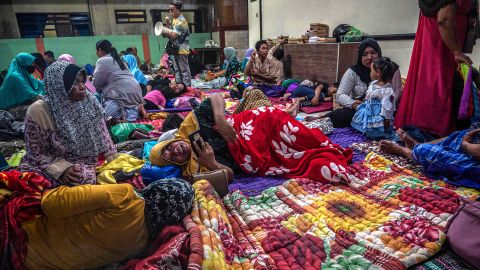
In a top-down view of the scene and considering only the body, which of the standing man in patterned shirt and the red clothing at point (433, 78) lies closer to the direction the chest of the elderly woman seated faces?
the red clothing

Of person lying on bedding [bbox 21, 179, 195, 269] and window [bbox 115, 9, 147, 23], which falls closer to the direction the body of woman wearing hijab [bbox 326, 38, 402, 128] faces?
the person lying on bedding

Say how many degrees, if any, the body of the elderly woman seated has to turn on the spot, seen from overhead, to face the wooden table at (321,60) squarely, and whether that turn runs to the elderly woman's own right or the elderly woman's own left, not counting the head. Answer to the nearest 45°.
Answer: approximately 90° to the elderly woman's own left

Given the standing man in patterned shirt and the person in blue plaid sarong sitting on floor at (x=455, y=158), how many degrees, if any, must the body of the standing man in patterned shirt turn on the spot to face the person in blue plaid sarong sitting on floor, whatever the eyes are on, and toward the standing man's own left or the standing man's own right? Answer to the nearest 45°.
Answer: approximately 90° to the standing man's own left

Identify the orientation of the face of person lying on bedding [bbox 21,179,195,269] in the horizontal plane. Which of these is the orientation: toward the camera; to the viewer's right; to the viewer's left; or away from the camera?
away from the camera

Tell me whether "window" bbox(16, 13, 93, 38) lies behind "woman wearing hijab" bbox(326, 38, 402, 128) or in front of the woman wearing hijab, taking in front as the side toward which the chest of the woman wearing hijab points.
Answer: behind
